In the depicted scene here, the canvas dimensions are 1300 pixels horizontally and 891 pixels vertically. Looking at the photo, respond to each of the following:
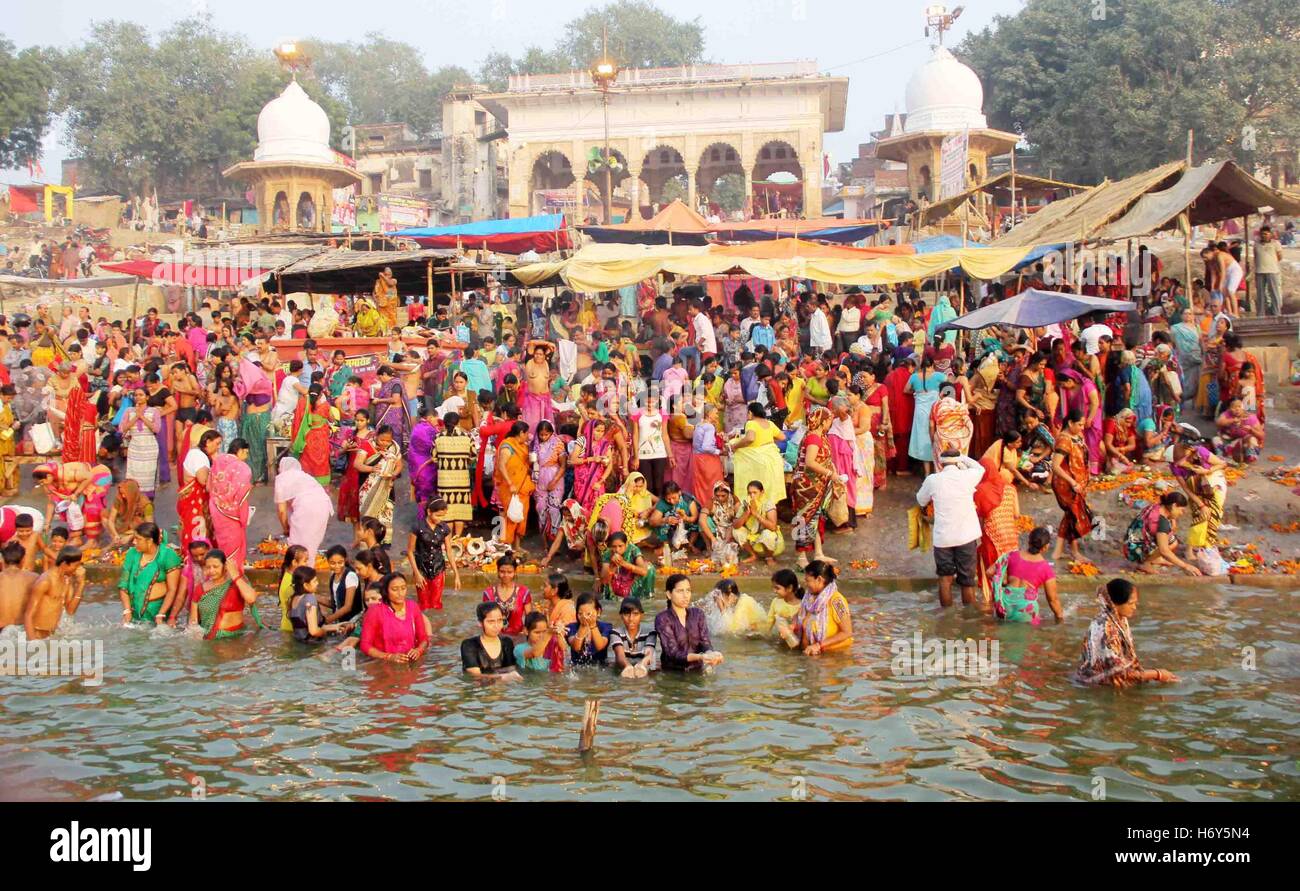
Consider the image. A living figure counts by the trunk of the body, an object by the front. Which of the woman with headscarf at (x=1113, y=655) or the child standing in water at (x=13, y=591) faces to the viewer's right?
the woman with headscarf

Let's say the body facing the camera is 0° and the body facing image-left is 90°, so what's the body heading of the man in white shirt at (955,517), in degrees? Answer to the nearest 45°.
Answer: approximately 180°

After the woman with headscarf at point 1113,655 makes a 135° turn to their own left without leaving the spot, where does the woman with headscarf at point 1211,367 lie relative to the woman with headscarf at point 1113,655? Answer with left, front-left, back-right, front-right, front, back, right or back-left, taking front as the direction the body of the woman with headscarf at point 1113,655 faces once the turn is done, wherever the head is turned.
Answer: front-right

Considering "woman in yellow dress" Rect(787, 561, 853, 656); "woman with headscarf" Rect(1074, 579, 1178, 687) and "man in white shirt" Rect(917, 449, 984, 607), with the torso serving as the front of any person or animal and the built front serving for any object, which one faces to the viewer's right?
the woman with headscarf

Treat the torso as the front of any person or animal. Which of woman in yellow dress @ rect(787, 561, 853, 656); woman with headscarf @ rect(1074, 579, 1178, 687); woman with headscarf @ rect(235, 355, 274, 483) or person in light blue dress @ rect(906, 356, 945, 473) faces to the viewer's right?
woman with headscarf @ rect(1074, 579, 1178, 687)

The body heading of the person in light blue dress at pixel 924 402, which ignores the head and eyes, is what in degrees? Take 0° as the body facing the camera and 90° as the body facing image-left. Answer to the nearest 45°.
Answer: approximately 180°

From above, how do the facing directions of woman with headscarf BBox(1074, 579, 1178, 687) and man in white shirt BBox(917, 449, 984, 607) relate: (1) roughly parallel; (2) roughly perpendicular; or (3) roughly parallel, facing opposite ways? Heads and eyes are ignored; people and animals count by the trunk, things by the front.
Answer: roughly perpendicular

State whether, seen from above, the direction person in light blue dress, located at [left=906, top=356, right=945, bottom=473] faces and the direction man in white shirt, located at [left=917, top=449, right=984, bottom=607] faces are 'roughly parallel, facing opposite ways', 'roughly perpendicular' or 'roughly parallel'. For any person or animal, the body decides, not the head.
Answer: roughly parallel

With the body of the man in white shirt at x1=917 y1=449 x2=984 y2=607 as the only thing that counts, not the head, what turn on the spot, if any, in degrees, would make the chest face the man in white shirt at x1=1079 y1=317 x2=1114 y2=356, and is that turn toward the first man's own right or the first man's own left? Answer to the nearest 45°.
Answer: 0° — they already face them

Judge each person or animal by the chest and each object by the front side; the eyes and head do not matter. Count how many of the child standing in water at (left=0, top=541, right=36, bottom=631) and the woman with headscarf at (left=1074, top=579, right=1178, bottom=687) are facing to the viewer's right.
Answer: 1

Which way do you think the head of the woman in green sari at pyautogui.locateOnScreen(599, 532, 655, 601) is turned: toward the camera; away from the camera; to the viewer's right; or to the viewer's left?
toward the camera

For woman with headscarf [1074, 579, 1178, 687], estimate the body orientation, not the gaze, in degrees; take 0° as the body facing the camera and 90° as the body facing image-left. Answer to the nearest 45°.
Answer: approximately 270°

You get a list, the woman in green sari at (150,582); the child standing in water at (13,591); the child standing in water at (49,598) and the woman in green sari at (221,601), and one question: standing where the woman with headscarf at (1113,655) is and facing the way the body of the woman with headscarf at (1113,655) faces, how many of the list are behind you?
4
